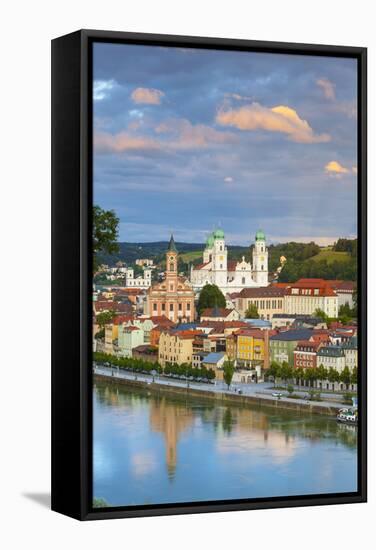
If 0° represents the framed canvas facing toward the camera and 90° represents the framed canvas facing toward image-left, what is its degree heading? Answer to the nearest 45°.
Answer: approximately 315°
